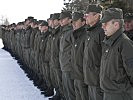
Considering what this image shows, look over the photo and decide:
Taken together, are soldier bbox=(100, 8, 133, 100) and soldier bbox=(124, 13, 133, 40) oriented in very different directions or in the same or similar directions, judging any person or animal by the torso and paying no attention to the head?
same or similar directions

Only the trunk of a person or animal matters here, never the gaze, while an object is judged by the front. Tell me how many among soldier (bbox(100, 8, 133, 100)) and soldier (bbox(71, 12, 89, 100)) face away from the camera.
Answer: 0

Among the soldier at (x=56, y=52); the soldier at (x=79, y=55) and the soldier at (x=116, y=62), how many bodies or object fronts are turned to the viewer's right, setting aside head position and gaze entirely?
0

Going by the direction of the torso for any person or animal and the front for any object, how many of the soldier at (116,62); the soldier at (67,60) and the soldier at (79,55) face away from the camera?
0

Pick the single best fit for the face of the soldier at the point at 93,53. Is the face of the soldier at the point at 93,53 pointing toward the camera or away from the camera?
toward the camera

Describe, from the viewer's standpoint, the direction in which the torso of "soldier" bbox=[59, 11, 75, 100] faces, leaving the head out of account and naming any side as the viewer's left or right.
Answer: facing the viewer and to the left of the viewer

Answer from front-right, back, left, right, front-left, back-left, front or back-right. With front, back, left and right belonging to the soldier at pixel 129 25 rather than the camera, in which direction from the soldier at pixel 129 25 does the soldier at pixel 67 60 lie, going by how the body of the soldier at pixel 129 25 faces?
front-right

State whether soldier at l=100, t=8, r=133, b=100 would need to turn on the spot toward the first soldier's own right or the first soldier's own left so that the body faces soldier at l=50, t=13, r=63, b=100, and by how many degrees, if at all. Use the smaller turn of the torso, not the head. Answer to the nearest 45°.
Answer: approximately 90° to the first soldier's own right

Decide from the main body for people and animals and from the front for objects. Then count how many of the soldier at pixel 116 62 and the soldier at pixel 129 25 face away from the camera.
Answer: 0

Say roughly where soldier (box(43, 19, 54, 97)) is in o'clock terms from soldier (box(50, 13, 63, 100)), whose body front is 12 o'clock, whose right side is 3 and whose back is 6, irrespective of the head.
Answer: soldier (box(43, 19, 54, 97)) is roughly at 4 o'clock from soldier (box(50, 13, 63, 100)).

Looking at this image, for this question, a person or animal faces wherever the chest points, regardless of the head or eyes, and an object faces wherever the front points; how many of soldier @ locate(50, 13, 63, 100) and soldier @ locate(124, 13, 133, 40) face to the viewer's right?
0

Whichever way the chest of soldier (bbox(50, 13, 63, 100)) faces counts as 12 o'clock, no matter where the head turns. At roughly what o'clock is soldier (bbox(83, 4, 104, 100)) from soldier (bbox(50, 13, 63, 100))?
soldier (bbox(83, 4, 104, 100)) is roughly at 10 o'clock from soldier (bbox(50, 13, 63, 100)).

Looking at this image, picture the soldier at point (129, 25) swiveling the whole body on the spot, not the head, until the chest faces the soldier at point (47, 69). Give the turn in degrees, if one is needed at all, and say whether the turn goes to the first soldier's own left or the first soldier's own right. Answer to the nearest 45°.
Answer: approximately 90° to the first soldier's own right

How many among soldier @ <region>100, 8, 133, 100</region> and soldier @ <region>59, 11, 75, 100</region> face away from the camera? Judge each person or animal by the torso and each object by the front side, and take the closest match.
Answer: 0

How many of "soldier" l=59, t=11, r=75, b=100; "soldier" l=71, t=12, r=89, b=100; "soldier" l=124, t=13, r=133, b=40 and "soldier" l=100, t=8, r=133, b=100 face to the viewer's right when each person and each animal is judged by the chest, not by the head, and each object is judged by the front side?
0

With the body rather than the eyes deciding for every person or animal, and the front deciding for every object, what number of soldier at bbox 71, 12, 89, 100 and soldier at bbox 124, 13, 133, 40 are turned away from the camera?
0
